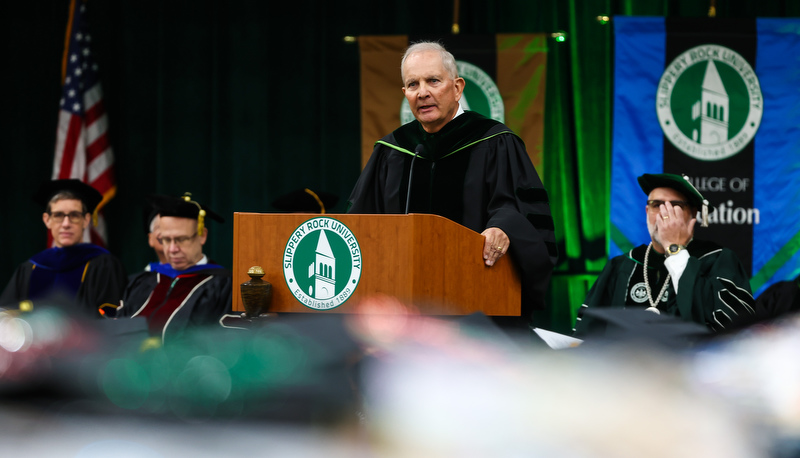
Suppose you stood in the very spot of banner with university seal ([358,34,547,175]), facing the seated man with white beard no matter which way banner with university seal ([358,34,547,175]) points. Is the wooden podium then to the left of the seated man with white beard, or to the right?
right

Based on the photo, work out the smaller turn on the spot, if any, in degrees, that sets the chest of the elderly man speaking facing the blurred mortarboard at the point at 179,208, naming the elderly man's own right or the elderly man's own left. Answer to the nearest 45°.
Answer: approximately 90° to the elderly man's own right

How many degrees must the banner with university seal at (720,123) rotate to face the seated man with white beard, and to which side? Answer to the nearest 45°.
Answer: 0° — it already faces them

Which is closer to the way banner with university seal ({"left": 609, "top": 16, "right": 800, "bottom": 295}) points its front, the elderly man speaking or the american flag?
the elderly man speaking

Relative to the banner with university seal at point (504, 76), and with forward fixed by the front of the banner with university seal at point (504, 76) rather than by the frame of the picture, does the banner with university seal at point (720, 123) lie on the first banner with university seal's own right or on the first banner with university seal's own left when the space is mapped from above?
on the first banner with university seal's own left

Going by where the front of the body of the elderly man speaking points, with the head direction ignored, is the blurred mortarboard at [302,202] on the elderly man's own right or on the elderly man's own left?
on the elderly man's own right

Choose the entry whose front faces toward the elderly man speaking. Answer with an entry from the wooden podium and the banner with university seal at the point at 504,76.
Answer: the banner with university seal

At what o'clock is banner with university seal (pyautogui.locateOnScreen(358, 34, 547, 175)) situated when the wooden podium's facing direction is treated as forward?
The banner with university seal is roughly at 5 o'clock from the wooden podium.

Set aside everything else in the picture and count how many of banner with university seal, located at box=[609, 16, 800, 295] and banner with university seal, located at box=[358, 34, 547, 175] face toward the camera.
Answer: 2

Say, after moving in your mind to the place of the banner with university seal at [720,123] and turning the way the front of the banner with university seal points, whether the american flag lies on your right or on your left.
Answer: on your right

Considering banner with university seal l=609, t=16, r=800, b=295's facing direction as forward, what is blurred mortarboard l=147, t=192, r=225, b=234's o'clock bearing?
The blurred mortarboard is roughly at 2 o'clock from the banner with university seal.
